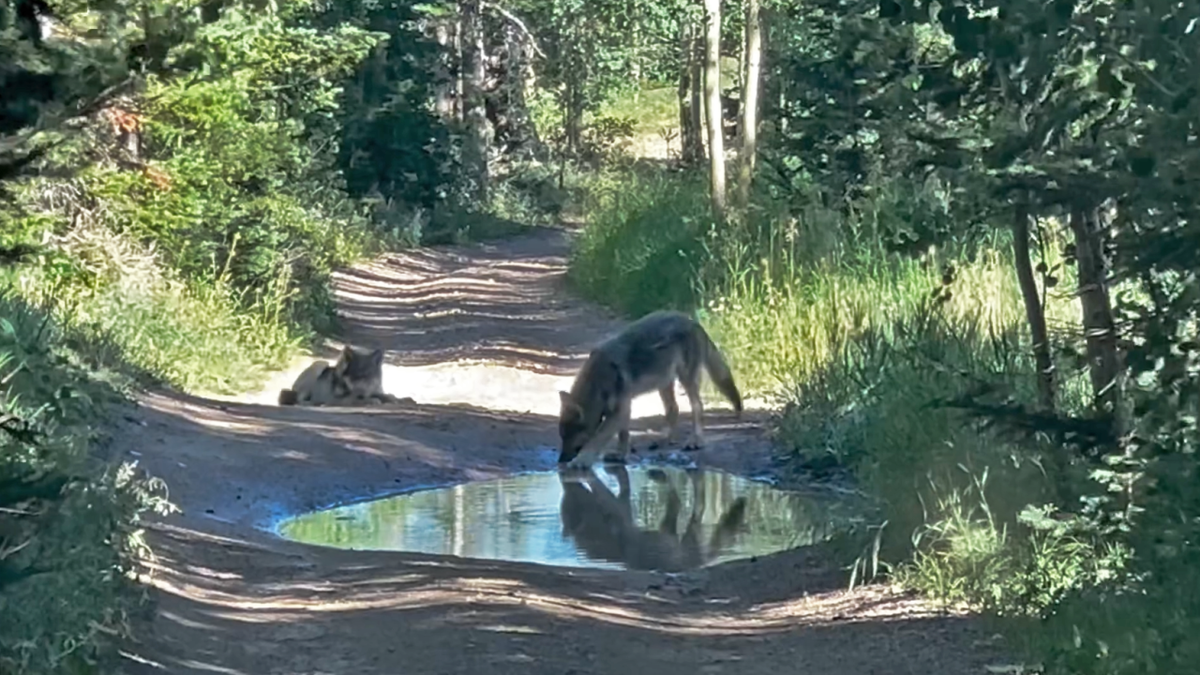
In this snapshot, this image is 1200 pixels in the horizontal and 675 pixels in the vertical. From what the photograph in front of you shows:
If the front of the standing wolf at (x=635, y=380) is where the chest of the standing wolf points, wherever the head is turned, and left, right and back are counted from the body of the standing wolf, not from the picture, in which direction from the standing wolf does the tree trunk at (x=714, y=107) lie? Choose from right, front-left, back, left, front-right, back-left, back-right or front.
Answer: back-right

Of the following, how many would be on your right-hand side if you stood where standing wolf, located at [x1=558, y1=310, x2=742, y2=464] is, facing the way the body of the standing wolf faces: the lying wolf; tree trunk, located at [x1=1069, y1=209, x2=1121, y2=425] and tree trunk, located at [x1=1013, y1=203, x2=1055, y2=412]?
1

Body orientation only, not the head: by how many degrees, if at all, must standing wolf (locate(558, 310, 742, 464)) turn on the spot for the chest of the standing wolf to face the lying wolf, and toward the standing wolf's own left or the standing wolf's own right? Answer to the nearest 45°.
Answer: approximately 90° to the standing wolf's own right

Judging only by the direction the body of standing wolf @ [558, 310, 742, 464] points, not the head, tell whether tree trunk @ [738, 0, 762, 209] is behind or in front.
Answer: behind

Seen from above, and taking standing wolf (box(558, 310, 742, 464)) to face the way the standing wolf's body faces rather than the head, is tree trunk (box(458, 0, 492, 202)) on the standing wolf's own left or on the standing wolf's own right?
on the standing wolf's own right

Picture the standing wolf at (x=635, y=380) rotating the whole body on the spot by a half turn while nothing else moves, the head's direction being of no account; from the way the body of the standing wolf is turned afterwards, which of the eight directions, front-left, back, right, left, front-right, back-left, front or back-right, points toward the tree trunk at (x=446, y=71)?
front-left
